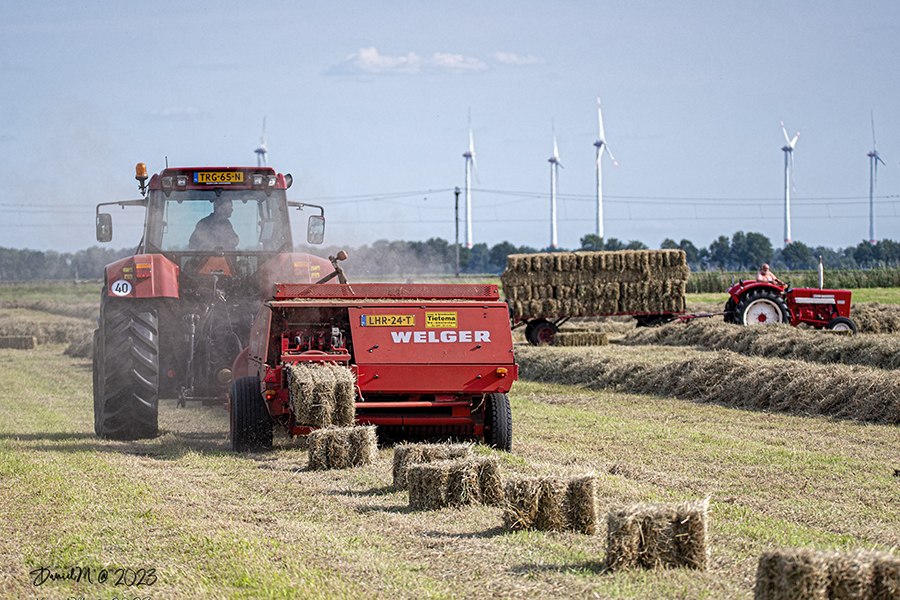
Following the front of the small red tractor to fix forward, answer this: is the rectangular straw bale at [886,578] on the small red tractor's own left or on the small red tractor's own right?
on the small red tractor's own right

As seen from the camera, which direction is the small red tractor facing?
to the viewer's right

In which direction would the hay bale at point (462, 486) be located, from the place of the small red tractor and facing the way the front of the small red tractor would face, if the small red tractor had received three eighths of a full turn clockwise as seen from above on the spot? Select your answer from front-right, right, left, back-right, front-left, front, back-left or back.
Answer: front-left

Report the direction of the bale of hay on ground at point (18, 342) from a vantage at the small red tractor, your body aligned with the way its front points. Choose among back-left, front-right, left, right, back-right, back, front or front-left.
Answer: back

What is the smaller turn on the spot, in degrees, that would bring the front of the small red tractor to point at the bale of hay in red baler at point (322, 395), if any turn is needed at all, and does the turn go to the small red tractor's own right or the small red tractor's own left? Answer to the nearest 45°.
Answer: approximately 90° to the small red tractor's own right

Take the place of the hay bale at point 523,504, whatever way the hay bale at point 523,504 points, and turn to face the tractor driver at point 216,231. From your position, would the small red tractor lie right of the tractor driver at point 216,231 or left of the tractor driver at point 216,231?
right

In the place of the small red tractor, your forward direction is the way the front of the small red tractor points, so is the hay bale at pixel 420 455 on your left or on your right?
on your right
